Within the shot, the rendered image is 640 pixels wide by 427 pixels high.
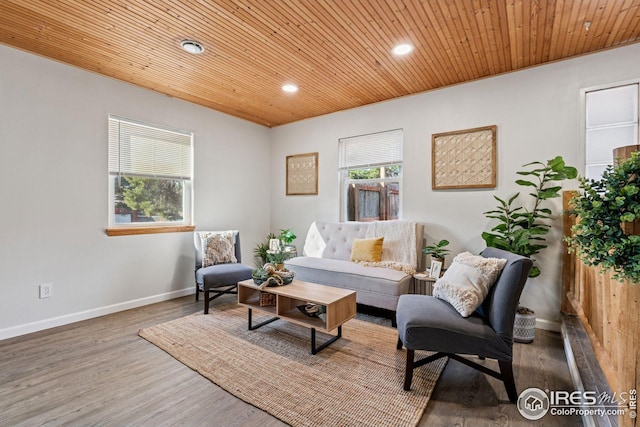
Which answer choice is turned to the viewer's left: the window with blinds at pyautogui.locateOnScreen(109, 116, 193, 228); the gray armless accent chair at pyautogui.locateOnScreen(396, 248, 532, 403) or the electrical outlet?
the gray armless accent chair

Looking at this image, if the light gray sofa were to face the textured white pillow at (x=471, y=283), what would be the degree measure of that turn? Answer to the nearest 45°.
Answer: approximately 90° to its left

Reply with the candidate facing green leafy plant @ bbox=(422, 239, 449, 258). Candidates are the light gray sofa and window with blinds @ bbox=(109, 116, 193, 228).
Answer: the window with blinds

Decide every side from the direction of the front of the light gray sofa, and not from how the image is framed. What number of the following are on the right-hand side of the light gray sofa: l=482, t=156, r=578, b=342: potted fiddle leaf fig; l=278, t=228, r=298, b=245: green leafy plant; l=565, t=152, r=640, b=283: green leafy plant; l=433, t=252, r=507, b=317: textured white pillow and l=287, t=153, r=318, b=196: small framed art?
2

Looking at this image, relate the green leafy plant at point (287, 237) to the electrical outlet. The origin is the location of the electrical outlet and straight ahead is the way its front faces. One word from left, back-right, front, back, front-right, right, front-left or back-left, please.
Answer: left

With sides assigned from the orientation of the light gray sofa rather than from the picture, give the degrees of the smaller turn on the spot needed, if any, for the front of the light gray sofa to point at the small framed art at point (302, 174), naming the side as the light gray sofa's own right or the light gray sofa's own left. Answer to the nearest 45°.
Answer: approximately 90° to the light gray sofa's own right

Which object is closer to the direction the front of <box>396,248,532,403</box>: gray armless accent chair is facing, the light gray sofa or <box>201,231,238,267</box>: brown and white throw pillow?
the brown and white throw pillow

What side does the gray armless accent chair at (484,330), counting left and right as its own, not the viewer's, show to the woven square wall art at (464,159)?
right

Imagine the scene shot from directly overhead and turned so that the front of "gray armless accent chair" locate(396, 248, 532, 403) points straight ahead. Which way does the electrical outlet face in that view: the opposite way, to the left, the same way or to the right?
the opposite way

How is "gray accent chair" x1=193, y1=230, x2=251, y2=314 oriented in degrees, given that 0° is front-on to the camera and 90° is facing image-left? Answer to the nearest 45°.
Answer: approximately 315°

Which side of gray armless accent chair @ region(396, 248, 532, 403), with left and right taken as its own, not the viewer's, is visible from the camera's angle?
left
